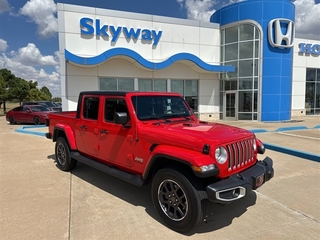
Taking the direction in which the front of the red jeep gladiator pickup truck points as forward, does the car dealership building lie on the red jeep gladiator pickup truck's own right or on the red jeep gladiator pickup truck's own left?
on the red jeep gladiator pickup truck's own left

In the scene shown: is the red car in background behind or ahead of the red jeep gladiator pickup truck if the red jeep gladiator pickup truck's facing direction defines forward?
behind

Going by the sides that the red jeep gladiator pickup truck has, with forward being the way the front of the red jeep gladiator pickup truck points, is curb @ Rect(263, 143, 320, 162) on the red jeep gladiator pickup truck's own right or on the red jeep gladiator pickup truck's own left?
on the red jeep gladiator pickup truck's own left

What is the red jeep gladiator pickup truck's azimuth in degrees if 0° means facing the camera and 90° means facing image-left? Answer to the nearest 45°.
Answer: approximately 315°
